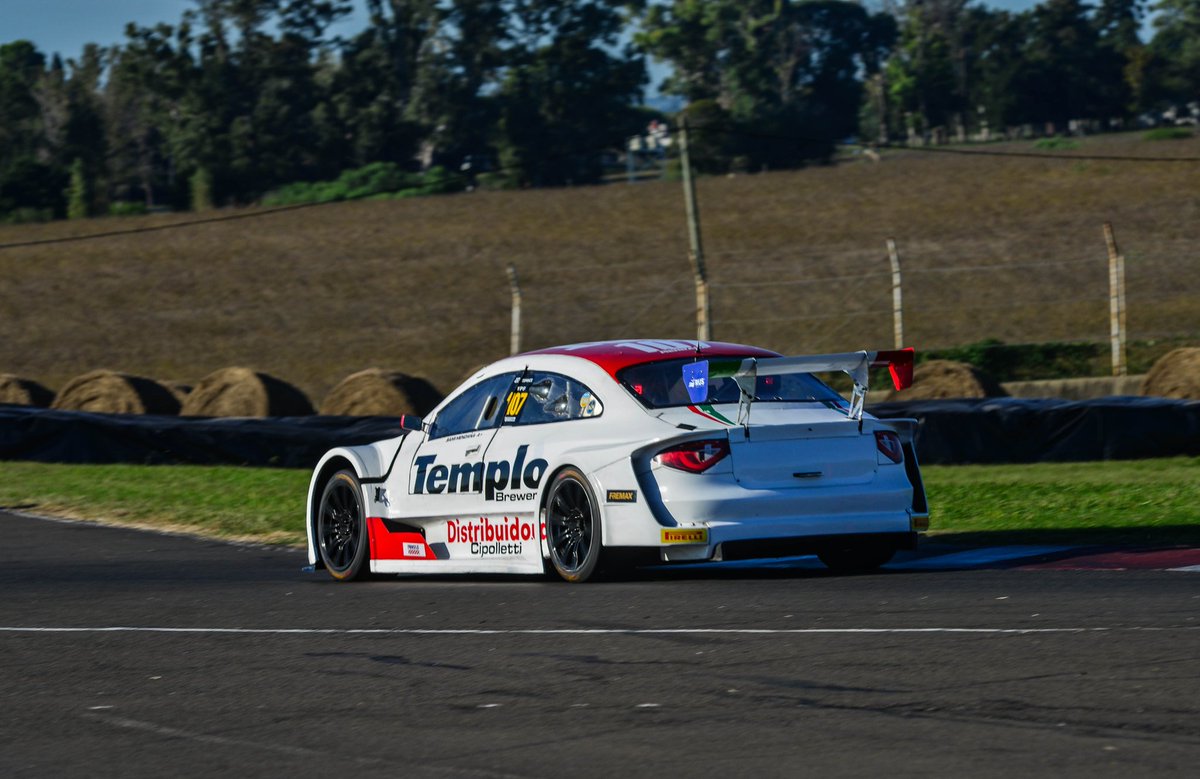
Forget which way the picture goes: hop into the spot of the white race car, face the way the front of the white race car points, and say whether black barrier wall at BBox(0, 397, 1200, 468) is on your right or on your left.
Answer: on your right

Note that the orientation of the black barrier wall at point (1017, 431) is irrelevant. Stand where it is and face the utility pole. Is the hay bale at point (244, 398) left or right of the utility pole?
left

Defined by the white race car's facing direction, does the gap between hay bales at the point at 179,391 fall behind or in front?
in front

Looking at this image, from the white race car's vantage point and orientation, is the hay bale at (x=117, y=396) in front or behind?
in front

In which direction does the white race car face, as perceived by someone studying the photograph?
facing away from the viewer and to the left of the viewer

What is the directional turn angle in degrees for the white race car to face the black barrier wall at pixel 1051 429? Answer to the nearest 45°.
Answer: approximately 90° to its right

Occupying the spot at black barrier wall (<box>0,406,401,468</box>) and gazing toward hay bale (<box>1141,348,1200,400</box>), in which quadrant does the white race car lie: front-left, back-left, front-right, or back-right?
front-right

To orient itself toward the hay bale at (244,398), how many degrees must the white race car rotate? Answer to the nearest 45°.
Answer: approximately 45° to its right

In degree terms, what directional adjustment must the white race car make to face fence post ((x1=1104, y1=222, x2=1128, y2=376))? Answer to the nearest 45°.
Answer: approximately 90° to its right

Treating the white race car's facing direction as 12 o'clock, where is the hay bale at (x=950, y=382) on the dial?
The hay bale is roughly at 2 o'clock from the white race car.

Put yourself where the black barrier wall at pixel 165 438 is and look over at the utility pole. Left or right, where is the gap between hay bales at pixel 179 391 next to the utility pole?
left

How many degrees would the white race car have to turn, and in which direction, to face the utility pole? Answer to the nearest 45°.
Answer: approximately 45° to its right

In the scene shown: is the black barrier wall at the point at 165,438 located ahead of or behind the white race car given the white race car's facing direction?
ahead
